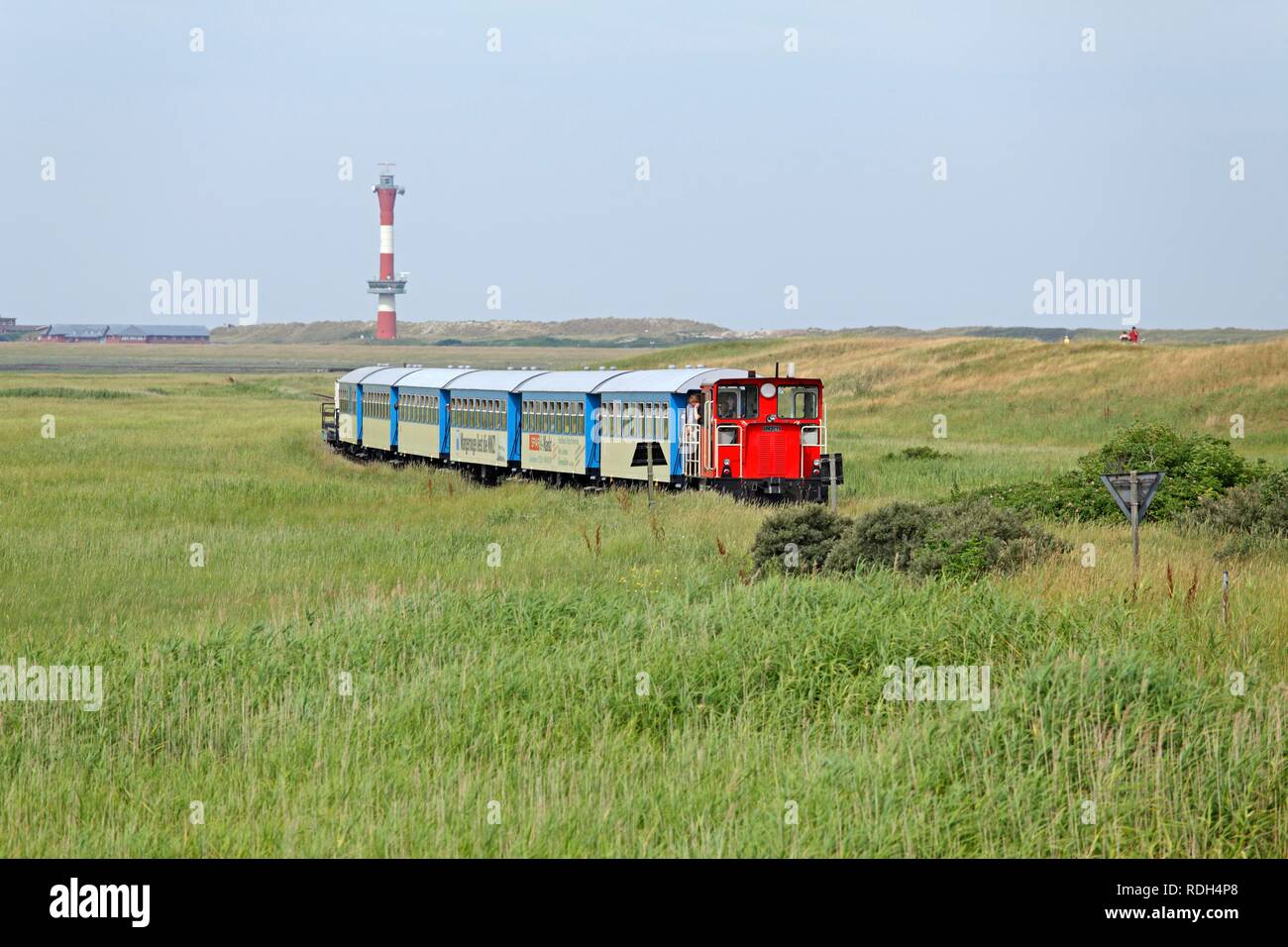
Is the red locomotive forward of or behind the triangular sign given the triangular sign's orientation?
forward

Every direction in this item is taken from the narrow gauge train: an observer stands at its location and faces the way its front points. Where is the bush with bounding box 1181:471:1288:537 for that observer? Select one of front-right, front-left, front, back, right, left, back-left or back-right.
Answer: front

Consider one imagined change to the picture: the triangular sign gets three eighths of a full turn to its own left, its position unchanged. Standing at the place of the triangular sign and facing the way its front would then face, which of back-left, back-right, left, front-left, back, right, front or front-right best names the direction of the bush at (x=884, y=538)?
right

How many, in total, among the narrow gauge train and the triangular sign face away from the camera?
1

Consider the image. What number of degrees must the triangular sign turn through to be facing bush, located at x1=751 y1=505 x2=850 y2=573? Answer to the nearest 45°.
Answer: approximately 45° to its left

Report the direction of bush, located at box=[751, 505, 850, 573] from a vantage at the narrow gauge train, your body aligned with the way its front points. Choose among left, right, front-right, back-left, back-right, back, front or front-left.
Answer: front-right

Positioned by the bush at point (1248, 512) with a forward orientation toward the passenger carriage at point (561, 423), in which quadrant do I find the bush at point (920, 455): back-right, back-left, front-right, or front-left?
front-right

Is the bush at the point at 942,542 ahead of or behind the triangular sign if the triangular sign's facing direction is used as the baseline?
ahead

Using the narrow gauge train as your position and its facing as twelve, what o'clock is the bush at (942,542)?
The bush is roughly at 1 o'clock from the narrow gauge train.

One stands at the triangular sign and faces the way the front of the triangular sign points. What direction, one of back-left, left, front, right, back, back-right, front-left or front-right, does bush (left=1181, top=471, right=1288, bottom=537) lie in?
front

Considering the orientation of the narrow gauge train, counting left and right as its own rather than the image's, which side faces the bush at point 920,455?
left

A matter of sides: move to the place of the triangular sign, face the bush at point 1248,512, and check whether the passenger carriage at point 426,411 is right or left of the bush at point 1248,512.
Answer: left

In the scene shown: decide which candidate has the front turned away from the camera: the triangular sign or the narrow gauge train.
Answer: the triangular sign

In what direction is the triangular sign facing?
away from the camera

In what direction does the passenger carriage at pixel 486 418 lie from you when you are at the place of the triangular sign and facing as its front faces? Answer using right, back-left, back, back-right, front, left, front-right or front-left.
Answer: front-left
